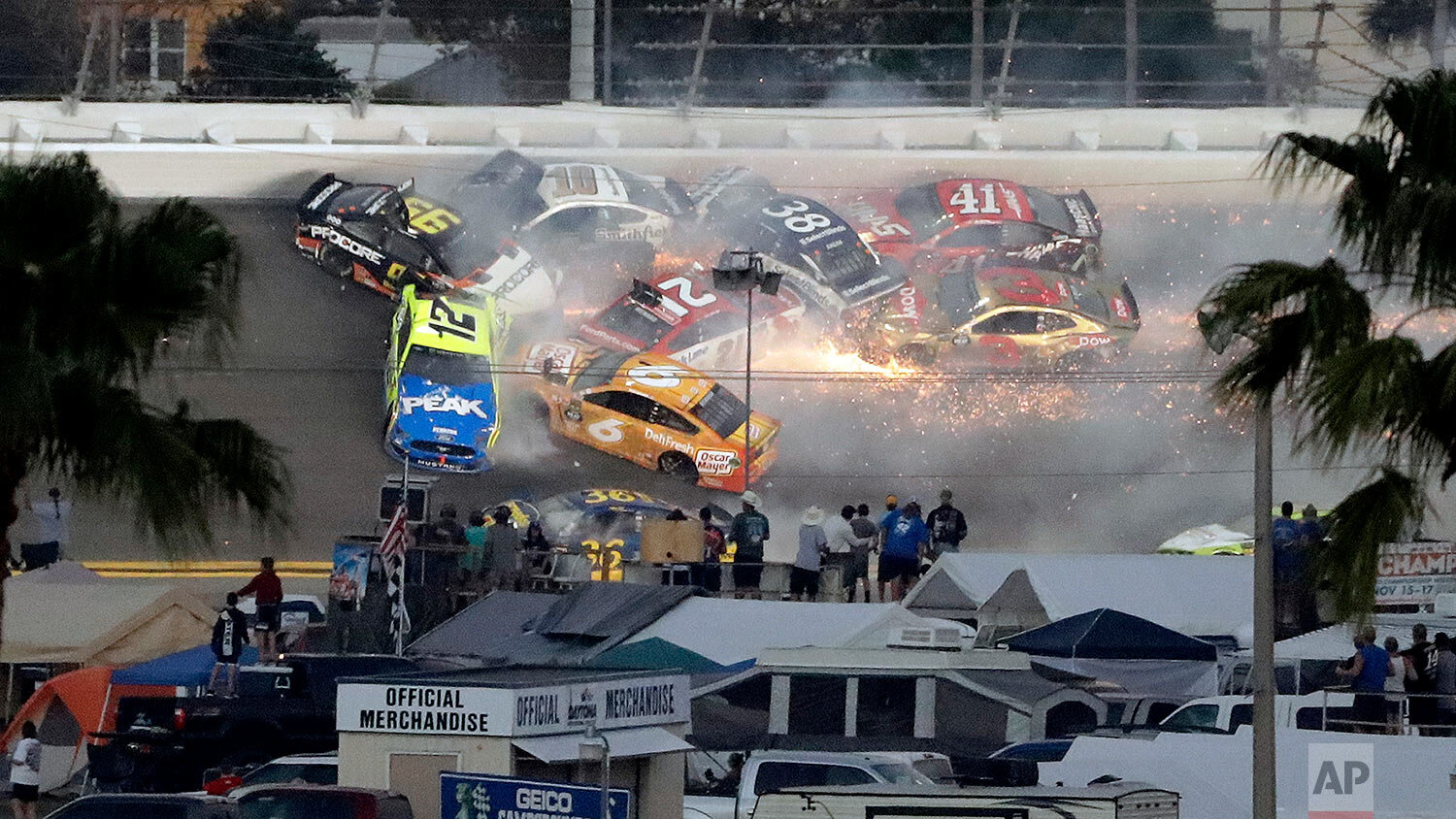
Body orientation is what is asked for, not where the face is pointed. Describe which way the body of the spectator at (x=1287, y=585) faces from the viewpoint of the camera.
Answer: away from the camera

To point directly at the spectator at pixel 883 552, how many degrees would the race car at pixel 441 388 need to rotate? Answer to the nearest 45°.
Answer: approximately 45° to its left

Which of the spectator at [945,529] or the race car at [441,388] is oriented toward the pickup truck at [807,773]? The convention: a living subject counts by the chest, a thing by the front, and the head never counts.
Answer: the race car

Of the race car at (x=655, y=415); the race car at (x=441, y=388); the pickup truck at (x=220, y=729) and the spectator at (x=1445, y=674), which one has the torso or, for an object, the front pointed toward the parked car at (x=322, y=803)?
the race car at (x=441, y=388)

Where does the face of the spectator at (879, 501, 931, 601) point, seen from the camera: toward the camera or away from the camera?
away from the camera

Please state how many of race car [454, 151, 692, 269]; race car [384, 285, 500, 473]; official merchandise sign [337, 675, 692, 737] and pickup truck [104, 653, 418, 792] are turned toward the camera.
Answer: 2

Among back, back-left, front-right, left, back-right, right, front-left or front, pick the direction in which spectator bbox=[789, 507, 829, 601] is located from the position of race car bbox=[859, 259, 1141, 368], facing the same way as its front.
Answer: left

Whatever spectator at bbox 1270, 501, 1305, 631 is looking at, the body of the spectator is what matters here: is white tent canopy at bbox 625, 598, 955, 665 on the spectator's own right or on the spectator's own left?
on the spectator's own left

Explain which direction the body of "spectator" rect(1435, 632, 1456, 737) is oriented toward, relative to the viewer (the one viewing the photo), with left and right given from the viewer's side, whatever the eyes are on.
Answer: facing away from the viewer

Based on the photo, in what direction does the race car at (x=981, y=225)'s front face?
to the viewer's left

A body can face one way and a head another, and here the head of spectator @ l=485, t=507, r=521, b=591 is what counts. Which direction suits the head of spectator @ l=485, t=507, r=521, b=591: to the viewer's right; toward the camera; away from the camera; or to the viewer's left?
away from the camera

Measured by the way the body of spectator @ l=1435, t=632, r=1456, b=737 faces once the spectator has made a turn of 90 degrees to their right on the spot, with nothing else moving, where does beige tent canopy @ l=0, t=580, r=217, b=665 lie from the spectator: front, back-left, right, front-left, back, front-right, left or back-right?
back

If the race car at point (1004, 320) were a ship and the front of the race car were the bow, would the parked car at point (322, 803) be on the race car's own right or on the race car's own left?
on the race car's own left

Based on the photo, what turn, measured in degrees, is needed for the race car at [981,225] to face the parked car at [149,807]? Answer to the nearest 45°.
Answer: approximately 90° to its left

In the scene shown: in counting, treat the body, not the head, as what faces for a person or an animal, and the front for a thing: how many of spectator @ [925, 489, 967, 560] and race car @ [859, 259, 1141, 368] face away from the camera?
1

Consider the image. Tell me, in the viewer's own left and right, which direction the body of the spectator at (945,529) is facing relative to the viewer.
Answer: facing away from the viewer
